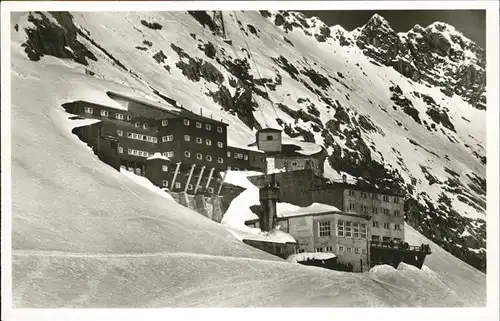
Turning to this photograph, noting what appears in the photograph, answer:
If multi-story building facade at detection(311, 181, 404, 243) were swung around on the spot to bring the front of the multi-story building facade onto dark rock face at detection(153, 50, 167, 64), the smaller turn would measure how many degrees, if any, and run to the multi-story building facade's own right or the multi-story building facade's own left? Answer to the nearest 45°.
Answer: approximately 135° to the multi-story building facade's own right

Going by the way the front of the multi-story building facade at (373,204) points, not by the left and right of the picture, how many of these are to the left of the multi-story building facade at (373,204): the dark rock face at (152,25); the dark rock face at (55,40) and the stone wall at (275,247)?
0

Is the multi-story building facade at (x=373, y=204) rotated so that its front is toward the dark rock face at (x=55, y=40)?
no

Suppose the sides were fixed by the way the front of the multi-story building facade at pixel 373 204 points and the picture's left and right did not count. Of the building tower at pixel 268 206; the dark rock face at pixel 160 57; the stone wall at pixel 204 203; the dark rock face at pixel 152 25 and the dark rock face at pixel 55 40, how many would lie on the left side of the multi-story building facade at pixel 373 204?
0

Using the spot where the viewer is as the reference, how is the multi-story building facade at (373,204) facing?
facing the viewer and to the right of the viewer

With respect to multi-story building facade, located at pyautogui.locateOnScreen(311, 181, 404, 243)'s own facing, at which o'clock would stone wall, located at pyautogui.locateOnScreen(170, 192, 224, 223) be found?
The stone wall is roughly at 4 o'clock from the multi-story building facade.

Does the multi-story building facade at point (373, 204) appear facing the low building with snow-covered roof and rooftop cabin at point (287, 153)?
no

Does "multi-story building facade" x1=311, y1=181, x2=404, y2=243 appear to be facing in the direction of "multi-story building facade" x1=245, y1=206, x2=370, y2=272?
no

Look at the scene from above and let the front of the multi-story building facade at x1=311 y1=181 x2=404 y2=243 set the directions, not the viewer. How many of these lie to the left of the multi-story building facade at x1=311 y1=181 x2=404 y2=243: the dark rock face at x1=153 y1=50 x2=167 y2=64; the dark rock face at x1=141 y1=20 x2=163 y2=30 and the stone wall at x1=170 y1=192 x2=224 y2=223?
0

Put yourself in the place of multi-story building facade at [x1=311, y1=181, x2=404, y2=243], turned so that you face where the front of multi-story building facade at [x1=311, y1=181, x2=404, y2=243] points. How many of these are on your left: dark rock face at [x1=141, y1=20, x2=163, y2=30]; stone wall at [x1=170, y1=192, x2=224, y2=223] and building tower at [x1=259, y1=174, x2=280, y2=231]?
0
